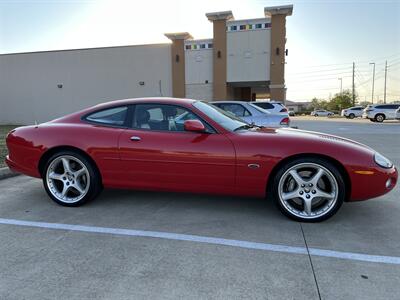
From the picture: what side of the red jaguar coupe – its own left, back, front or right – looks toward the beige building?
left

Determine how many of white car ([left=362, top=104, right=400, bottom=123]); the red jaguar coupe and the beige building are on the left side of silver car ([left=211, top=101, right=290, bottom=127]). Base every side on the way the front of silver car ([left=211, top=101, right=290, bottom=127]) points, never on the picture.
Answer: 1

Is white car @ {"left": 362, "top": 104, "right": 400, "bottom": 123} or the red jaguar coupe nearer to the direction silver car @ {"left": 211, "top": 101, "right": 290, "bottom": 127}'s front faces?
the red jaguar coupe

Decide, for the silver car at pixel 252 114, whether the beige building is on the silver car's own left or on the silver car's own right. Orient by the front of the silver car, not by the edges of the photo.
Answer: on the silver car's own right

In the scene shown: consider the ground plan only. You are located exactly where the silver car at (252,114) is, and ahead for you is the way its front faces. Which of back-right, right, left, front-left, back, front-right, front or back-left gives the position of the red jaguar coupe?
left

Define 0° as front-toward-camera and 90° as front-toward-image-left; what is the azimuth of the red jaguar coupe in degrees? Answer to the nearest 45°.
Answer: approximately 270°

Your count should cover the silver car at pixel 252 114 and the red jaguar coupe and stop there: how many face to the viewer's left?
1

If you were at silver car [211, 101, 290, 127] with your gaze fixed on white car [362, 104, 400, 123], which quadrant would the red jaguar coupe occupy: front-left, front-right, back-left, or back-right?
back-right

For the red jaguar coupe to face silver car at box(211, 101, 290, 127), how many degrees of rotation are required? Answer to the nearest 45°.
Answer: approximately 90° to its left

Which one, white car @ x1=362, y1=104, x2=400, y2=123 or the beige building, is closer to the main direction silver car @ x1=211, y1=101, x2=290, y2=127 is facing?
the beige building

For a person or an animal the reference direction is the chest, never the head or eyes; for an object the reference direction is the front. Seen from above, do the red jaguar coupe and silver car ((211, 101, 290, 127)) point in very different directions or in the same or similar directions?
very different directions

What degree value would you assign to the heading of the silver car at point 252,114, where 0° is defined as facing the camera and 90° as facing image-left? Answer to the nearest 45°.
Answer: approximately 90°

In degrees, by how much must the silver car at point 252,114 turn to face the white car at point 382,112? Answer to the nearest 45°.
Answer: approximately 135° to its right
